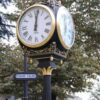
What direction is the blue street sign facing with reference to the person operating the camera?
facing the viewer
